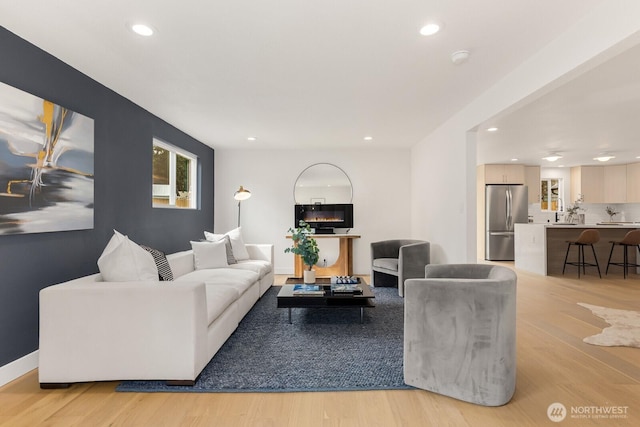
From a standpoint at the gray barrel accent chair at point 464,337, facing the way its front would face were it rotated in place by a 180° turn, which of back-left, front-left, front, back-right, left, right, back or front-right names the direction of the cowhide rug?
left

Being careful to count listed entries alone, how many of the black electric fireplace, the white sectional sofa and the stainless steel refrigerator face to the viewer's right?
1

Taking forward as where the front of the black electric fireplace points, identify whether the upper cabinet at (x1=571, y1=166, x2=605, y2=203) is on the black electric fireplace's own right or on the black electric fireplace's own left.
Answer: on the black electric fireplace's own left

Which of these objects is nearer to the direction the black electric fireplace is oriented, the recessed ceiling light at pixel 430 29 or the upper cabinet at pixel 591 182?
the recessed ceiling light

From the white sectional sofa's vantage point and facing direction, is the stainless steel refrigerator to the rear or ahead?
ahead

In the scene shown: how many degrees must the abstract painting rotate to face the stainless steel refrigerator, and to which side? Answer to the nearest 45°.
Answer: approximately 45° to its left

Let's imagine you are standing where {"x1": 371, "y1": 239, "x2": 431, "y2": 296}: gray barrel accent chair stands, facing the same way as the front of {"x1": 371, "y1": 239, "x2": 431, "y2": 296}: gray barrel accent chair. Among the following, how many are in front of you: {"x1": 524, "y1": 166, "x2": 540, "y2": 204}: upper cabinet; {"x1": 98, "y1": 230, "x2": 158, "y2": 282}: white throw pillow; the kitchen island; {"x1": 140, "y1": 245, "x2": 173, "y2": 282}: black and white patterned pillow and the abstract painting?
3

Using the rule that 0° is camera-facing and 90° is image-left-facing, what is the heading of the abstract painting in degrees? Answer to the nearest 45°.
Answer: approximately 315°

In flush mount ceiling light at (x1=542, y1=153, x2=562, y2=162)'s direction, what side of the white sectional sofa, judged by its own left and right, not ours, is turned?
front

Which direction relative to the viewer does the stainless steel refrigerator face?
toward the camera

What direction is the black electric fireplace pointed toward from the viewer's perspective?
toward the camera

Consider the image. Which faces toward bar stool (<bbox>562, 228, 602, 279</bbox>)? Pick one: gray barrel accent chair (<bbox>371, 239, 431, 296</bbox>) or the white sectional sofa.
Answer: the white sectional sofa

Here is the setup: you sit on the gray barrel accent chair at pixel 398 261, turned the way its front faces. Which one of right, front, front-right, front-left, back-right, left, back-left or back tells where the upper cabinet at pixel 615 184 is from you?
back

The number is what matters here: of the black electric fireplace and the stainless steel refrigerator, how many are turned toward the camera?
2

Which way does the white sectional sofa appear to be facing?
to the viewer's right
